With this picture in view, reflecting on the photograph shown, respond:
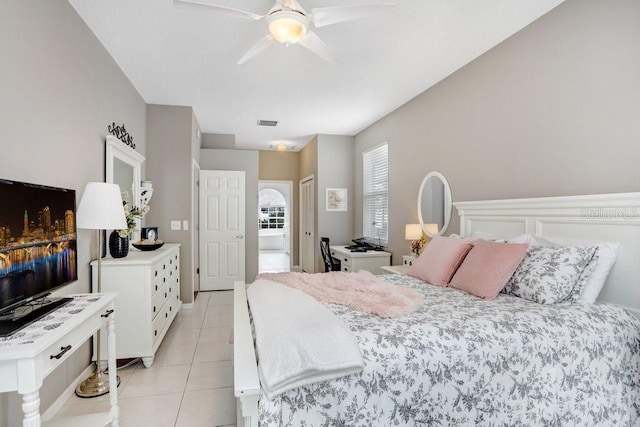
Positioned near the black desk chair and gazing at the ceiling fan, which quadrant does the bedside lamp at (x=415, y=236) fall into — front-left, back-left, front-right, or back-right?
front-left

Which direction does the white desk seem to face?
to the viewer's left

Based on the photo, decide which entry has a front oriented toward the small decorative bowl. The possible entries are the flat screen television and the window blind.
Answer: the window blind

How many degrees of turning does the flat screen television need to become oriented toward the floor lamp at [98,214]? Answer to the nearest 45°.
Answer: approximately 90° to its left

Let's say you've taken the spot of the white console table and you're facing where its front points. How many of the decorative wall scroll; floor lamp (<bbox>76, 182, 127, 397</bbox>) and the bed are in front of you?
1

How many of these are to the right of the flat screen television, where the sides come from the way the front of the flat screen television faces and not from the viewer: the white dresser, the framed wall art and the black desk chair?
0

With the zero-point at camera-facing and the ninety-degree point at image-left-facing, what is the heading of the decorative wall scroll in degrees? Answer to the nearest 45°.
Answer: approximately 315°

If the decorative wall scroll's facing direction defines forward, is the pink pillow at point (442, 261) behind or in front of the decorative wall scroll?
in front

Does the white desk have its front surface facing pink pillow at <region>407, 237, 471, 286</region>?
no

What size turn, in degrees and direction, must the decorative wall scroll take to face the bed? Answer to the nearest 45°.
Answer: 0° — it already faces it

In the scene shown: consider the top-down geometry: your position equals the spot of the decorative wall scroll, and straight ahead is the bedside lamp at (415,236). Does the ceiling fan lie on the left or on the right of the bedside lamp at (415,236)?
right

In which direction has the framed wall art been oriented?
toward the camera

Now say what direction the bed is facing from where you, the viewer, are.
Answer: facing the viewer and to the left of the viewer

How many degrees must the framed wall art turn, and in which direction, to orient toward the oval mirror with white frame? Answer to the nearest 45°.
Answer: approximately 45° to its left

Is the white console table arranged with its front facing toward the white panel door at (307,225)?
no

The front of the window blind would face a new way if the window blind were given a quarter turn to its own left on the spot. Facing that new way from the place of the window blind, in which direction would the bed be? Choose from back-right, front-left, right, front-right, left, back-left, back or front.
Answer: front-right

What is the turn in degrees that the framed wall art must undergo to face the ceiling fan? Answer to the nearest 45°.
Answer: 0° — it already faces it

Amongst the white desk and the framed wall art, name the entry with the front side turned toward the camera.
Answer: the framed wall art

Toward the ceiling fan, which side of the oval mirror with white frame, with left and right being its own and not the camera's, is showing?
front
